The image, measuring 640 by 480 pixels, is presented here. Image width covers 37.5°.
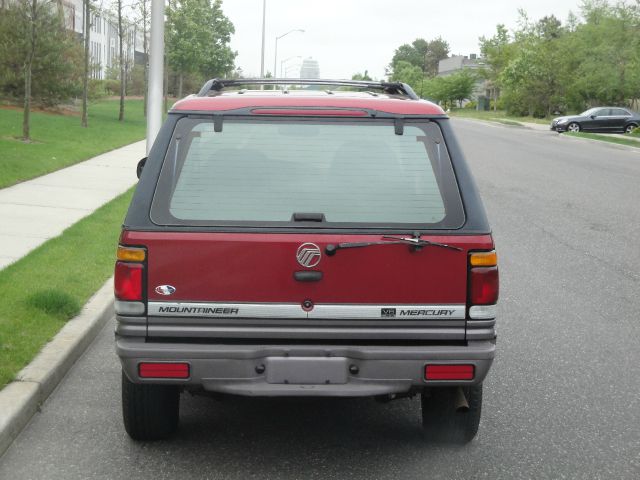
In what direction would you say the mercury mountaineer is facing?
away from the camera

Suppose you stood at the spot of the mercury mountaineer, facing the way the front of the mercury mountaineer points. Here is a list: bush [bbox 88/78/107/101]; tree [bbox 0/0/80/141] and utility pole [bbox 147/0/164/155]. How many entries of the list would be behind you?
0

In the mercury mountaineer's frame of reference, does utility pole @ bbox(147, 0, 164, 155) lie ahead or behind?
ahead

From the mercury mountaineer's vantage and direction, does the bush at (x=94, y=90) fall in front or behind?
in front
